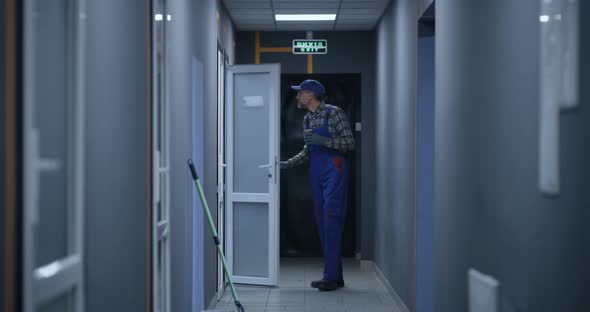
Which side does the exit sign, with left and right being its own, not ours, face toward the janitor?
front

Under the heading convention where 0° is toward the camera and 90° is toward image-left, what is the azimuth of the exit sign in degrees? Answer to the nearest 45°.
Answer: approximately 0°

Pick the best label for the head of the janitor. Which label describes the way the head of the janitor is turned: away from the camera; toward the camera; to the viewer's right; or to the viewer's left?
to the viewer's left

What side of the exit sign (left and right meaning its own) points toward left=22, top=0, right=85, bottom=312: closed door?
front
